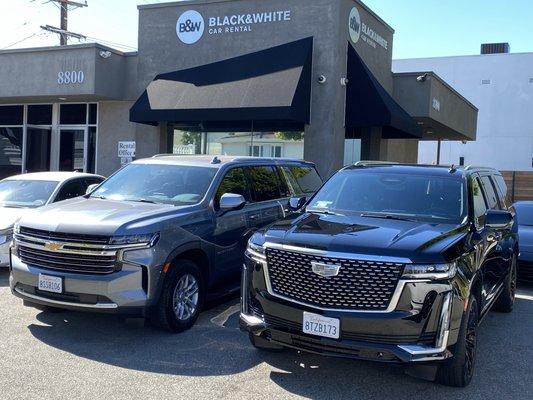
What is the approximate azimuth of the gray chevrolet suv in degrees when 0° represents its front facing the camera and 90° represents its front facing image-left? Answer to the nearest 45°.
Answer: approximately 45°

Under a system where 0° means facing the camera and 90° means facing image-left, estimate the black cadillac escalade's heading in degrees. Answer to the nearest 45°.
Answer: approximately 45°

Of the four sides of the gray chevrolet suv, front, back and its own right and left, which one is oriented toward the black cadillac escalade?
left

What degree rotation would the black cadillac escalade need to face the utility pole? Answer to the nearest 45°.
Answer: approximately 90° to its right

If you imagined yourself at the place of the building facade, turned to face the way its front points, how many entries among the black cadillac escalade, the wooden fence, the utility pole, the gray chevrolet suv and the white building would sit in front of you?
2

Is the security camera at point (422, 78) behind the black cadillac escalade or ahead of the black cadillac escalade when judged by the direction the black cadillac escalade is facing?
behind

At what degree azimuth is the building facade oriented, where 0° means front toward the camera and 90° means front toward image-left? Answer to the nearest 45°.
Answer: approximately 0°

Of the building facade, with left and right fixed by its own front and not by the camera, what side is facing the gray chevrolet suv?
front

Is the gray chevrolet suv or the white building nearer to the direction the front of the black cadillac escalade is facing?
the gray chevrolet suv

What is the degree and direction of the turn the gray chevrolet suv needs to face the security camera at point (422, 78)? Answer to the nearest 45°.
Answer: approximately 180°

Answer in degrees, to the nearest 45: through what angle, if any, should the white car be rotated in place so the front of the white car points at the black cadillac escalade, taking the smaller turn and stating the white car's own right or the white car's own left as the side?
approximately 45° to the white car's own left

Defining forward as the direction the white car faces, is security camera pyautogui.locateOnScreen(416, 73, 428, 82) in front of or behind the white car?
behind
